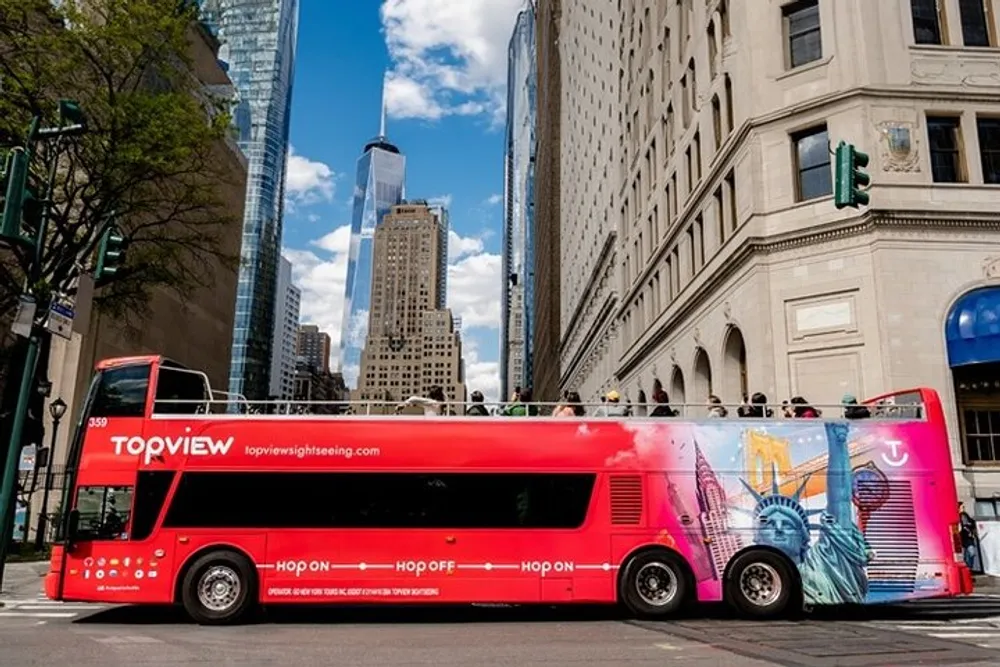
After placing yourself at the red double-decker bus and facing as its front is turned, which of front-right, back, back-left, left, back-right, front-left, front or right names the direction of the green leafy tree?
front-right

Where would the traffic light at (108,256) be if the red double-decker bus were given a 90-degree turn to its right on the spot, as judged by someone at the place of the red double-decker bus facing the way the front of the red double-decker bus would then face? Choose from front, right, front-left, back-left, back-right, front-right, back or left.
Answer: left

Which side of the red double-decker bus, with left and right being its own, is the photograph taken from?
left

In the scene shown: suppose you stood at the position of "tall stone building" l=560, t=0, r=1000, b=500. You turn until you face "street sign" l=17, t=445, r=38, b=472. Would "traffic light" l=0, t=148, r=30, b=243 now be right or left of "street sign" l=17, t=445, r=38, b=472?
left

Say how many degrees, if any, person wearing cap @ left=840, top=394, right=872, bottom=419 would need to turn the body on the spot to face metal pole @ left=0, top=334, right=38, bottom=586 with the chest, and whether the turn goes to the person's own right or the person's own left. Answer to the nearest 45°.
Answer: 0° — they already face it

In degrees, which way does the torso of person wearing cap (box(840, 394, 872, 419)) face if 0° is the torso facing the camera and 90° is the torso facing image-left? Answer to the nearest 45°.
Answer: approximately 90°

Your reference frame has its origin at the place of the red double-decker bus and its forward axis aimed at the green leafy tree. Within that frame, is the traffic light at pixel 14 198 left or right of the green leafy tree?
left

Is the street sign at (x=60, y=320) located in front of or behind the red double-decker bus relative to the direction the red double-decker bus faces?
in front

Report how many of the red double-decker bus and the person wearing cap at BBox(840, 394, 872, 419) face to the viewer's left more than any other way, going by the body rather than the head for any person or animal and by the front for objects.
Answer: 2

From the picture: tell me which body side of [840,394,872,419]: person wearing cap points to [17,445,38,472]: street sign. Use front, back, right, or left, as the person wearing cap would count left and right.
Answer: front

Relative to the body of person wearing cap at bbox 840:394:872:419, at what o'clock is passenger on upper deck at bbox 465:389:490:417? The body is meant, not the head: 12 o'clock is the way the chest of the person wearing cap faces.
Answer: The passenger on upper deck is roughly at 11 o'clock from the person wearing cap.

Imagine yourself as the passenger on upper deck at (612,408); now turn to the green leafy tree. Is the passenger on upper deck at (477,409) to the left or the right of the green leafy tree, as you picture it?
left
